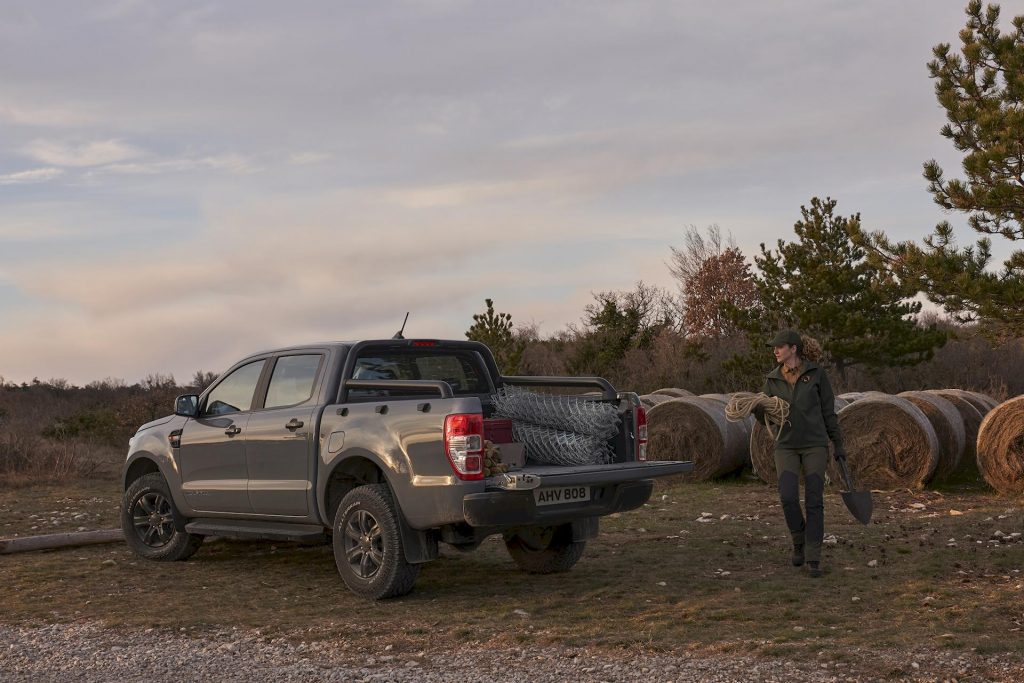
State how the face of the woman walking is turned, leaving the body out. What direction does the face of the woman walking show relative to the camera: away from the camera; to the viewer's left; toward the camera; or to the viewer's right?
to the viewer's left

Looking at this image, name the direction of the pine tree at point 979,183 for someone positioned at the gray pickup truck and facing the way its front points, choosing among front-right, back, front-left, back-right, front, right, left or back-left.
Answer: right

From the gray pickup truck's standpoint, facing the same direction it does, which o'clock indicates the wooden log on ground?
The wooden log on ground is roughly at 12 o'clock from the gray pickup truck.

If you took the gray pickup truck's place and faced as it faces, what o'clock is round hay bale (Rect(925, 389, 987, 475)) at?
The round hay bale is roughly at 3 o'clock from the gray pickup truck.

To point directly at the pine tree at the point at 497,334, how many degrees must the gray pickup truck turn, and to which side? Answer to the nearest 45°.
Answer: approximately 45° to its right

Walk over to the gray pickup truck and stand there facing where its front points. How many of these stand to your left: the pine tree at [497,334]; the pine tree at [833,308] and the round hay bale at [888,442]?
0

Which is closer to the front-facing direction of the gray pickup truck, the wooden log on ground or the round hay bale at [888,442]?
the wooden log on ground

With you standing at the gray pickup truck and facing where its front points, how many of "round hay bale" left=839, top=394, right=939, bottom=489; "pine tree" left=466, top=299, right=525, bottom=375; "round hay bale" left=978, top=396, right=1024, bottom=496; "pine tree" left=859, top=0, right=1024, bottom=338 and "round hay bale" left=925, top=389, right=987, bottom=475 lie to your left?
0

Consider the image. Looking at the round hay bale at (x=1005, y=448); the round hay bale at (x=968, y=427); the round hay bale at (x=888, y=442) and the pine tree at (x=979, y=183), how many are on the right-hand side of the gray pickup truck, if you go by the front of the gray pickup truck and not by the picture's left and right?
4

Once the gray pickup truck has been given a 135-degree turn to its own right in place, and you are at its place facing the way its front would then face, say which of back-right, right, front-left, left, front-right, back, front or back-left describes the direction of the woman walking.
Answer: front

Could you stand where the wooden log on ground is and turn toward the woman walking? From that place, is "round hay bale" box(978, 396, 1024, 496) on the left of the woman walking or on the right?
left

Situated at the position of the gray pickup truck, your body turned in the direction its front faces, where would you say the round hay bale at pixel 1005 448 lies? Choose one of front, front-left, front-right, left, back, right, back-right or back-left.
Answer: right

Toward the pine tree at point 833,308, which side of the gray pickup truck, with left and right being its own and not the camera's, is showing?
right

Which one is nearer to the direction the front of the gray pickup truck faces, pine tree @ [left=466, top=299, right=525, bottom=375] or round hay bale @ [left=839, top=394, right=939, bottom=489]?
the pine tree

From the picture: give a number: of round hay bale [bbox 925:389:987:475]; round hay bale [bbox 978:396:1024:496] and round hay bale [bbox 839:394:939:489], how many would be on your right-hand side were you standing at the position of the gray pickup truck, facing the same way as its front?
3

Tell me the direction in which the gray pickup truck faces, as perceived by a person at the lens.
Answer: facing away from the viewer and to the left of the viewer
